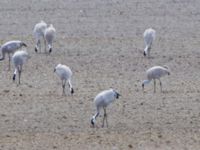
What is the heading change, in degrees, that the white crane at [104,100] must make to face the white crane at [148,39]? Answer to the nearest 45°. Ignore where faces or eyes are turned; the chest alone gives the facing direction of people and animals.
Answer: approximately 90° to its right

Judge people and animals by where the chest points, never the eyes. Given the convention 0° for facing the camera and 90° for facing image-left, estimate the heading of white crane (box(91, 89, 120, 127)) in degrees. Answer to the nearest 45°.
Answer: approximately 90°

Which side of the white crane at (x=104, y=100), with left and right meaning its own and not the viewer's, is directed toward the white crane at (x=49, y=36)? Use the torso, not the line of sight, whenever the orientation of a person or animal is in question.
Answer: right
